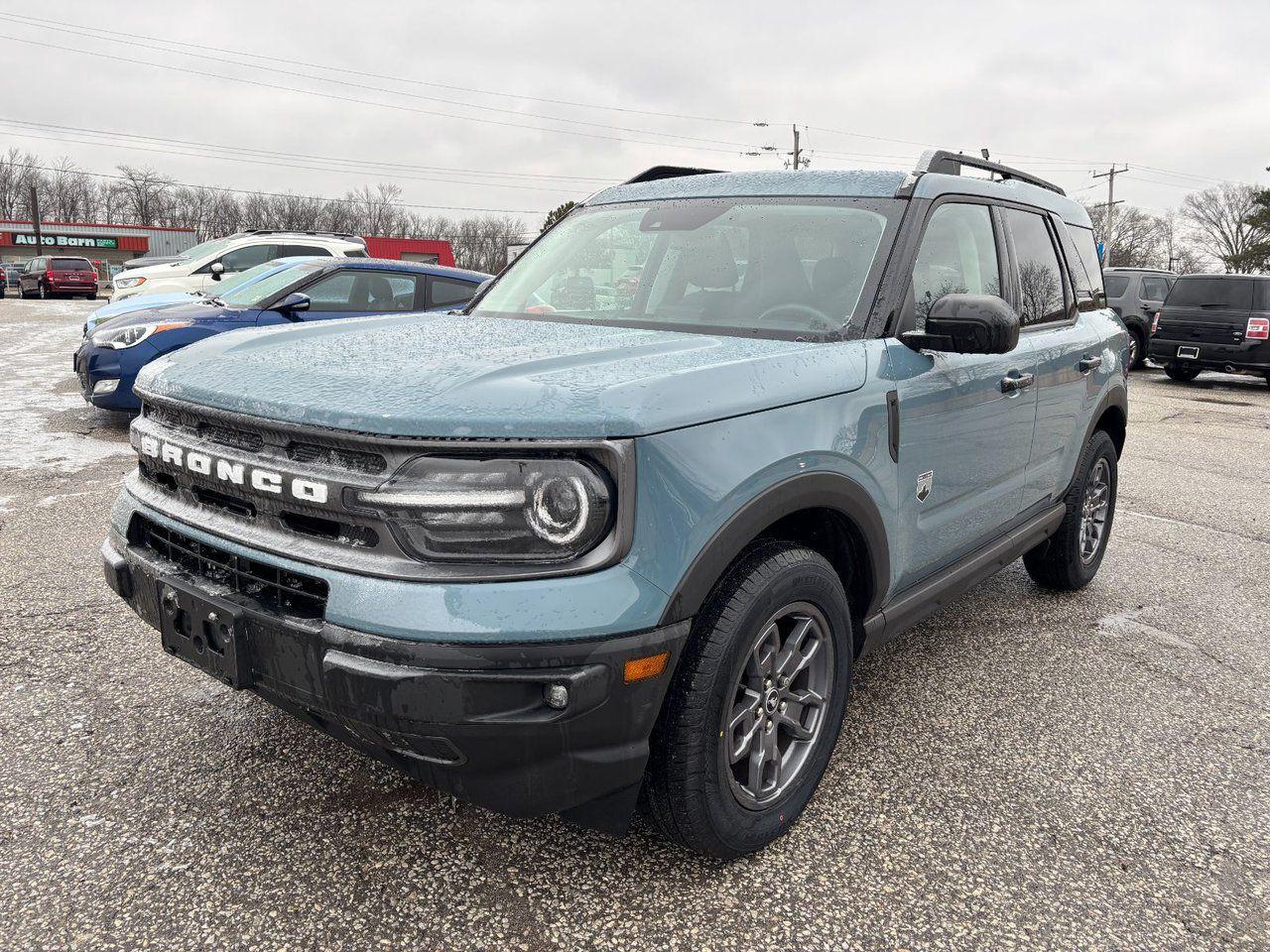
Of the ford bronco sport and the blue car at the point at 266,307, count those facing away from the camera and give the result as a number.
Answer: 0

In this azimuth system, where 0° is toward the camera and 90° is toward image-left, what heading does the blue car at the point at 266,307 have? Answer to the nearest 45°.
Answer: approximately 45°

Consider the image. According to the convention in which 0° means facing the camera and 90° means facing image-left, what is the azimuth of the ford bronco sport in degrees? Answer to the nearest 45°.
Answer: approximately 45°

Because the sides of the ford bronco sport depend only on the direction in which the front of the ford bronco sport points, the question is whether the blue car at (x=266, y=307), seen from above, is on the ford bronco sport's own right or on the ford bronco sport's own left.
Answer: on the ford bronco sport's own right

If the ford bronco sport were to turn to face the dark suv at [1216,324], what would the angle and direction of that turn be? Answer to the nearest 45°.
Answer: approximately 180°

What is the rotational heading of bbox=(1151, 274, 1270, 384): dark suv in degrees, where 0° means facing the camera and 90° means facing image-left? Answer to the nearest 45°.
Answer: approximately 225°

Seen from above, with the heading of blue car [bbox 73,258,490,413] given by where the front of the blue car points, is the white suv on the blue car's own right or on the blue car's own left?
on the blue car's own right

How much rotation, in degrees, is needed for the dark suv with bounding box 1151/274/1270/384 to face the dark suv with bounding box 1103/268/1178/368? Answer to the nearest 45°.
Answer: approximately 90° to its left
